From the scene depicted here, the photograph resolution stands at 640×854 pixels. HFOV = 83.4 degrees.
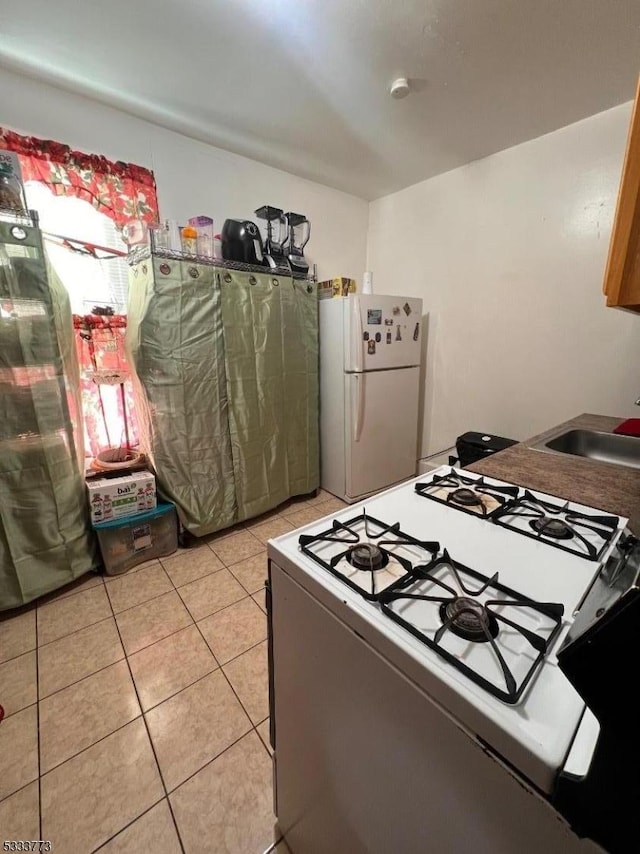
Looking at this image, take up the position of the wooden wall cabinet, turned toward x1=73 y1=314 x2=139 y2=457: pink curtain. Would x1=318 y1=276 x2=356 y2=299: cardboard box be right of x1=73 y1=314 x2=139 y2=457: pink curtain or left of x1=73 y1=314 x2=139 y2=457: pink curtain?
right

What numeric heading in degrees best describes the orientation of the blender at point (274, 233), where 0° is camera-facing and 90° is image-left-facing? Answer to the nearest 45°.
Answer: approximately 315°

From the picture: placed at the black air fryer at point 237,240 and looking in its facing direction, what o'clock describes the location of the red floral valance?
The red floral valance is roughly at 4 o'clock from the black air fryer.

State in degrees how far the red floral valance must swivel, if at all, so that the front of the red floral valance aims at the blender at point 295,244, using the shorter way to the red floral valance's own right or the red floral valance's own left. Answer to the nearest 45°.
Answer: approximately 45° to the red floral valance's own left

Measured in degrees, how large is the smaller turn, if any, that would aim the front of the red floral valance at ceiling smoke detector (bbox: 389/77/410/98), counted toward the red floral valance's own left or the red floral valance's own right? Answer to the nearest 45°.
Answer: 0° — it already faces it

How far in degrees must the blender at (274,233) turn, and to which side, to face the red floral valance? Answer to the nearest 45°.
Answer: approximately 90° to its right

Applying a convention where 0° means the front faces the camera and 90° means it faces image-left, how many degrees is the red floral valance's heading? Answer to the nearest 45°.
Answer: approximately 315°
